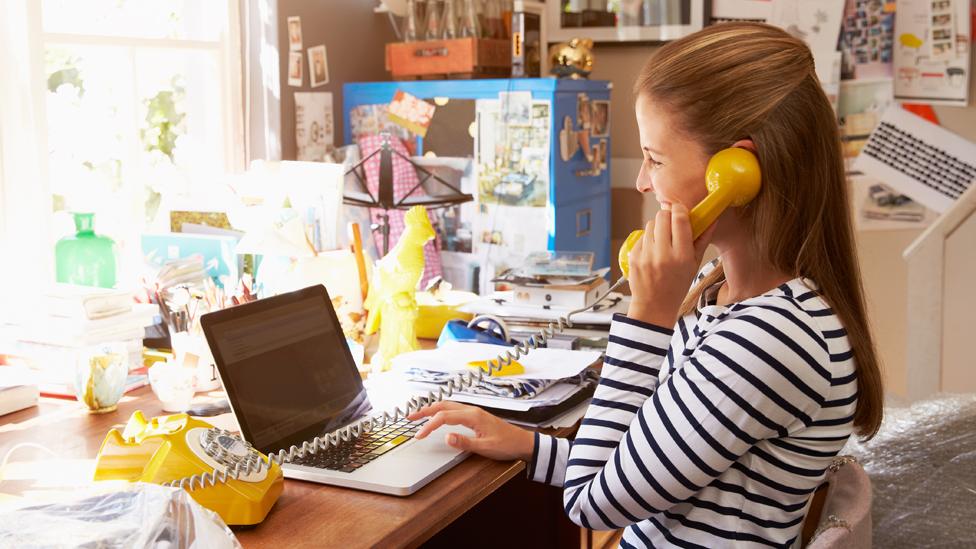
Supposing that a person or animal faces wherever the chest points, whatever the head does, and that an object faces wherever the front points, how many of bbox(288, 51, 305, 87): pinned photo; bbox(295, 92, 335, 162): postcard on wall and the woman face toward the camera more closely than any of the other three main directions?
2

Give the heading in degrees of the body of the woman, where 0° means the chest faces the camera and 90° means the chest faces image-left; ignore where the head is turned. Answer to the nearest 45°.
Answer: approximately 90°

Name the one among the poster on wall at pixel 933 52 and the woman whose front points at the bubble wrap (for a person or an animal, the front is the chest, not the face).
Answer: the poster on wall

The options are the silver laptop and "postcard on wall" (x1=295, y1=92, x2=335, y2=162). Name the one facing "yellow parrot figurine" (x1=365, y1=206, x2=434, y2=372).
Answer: the postcard on wall

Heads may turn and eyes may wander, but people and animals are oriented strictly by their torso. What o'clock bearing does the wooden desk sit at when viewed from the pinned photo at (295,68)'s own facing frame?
The wooden desk is roughly at 12 o'clock from the pinned photo.

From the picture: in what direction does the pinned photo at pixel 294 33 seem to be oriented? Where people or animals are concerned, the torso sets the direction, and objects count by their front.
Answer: toward the camera

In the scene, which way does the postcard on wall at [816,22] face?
toward the camera

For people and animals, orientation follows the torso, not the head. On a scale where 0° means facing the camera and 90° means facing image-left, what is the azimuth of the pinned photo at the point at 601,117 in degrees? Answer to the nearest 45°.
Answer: approximately 0°

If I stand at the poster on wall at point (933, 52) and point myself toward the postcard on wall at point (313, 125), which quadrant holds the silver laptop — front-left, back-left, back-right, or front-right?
front-left

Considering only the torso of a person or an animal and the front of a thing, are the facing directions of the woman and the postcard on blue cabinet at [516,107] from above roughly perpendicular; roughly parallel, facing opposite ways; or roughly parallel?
roughly perpendicular

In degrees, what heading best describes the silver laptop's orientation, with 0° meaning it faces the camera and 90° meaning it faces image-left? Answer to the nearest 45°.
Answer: approximately 315°

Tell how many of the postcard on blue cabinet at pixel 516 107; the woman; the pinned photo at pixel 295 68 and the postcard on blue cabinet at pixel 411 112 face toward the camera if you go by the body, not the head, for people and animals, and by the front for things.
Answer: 3

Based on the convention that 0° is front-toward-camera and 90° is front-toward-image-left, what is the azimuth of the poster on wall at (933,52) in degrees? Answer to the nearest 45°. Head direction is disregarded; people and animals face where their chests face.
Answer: approximately 0°

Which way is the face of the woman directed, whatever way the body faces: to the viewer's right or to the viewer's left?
to the viewer's left

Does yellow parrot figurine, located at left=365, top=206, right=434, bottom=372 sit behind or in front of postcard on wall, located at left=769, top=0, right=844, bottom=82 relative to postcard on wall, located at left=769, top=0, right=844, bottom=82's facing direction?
in front

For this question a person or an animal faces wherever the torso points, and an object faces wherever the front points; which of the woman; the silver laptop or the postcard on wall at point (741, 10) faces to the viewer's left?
the woman
